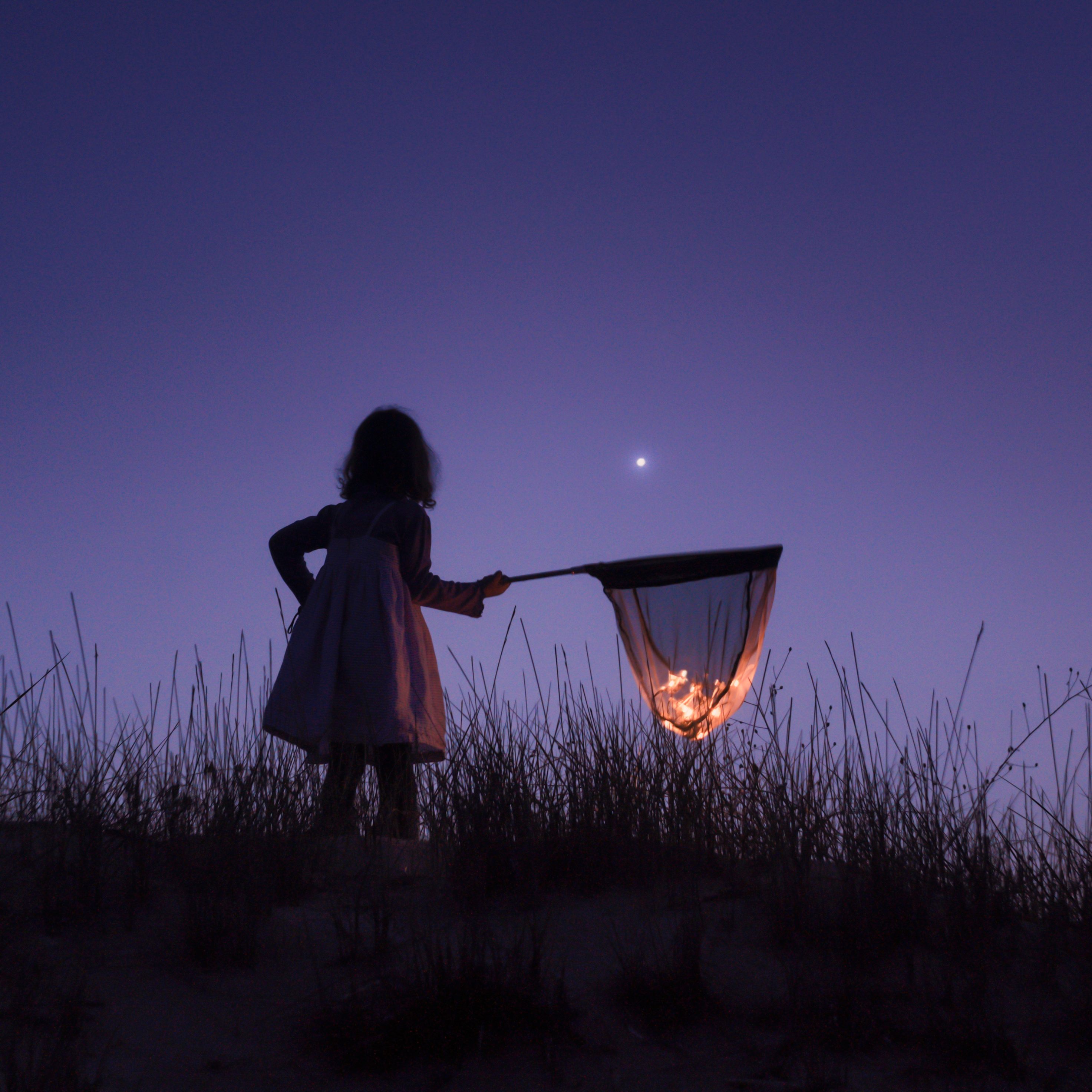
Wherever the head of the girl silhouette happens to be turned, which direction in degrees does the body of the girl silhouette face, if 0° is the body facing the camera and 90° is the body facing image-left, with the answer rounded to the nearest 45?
approximately 225°
